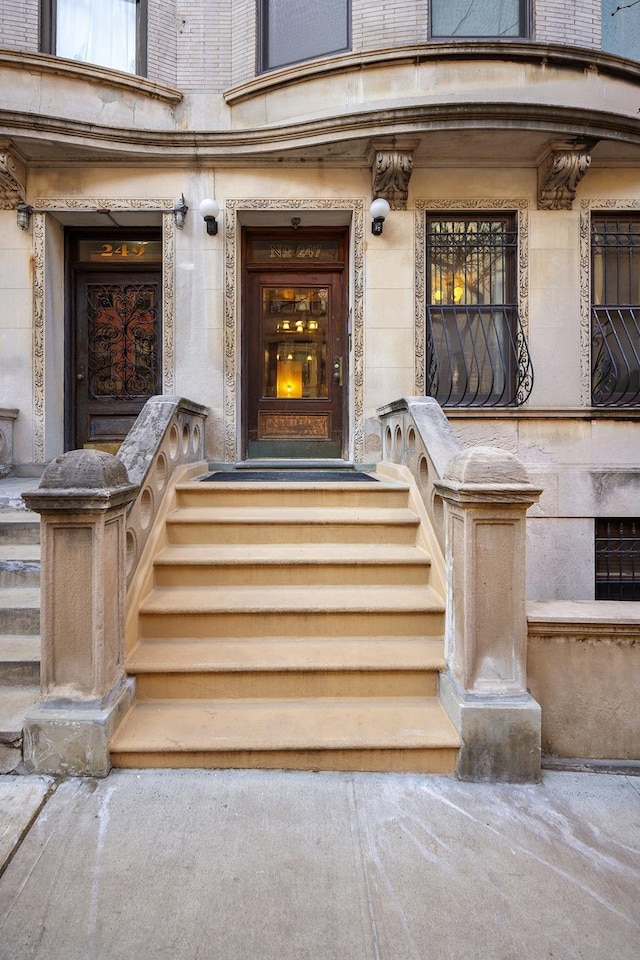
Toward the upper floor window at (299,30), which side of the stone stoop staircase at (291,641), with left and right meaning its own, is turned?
back

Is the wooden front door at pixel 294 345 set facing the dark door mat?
yes

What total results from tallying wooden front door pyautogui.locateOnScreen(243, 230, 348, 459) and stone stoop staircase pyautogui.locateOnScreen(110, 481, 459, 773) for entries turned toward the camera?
2

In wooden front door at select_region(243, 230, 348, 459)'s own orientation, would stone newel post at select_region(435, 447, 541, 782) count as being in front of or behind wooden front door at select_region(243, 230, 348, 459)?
in front

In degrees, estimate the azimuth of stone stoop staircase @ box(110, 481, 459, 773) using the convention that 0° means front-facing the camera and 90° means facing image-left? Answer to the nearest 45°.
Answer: approximately 0°

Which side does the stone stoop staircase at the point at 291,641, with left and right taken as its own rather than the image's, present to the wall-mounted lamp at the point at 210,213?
back

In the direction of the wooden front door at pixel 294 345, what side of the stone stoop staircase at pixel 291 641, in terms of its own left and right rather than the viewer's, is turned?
back
